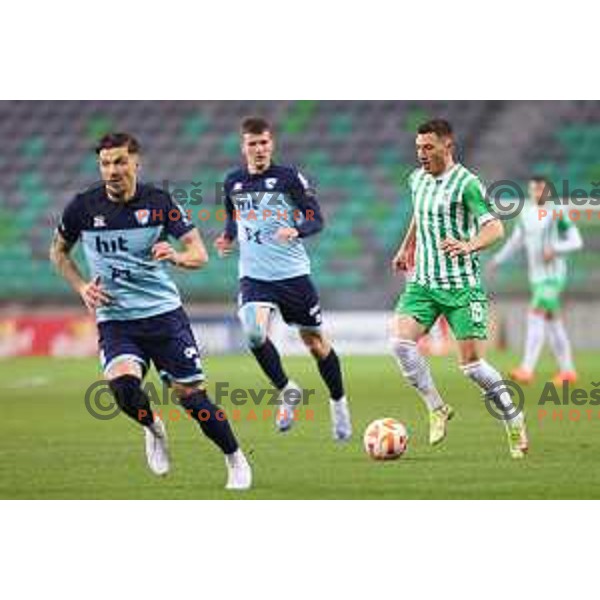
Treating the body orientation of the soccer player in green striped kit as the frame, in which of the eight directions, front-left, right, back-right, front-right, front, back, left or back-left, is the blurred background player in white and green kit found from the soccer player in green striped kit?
back-right

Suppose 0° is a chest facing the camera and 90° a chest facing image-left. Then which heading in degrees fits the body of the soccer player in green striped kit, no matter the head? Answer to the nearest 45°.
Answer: approximately 45°

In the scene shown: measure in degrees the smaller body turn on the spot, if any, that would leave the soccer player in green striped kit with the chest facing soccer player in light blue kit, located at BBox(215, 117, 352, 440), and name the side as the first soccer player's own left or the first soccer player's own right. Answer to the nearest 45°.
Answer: approximately 90° to the first soccer player's own right

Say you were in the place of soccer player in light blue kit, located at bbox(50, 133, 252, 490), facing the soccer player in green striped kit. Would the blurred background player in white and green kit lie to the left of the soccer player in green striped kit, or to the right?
left

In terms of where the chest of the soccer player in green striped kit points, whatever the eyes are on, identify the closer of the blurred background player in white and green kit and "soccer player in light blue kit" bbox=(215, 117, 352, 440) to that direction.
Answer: the soccer player in light blue kit

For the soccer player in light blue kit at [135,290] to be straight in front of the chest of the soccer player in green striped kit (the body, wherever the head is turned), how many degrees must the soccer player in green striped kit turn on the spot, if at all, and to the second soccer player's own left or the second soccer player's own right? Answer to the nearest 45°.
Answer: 0° — they already face them
